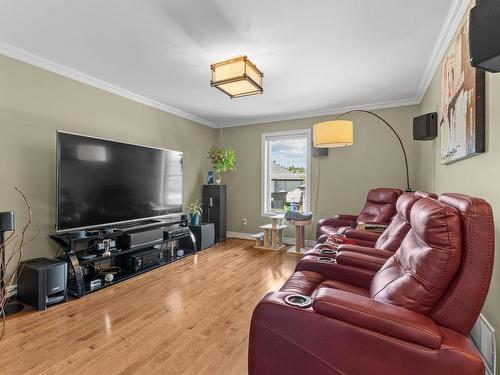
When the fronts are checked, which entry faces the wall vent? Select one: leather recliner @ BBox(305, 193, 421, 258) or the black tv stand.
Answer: the black tv stand

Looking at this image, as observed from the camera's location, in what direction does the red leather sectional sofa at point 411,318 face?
facing to the left of the viewer

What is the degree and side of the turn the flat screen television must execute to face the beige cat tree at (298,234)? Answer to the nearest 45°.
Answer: approximately 45° to its left

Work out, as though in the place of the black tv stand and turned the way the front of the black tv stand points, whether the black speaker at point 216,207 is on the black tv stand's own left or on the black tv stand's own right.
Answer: on the black tv stand's own left

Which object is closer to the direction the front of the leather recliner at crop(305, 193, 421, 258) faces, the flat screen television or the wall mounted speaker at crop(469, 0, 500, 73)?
the flat screen television
